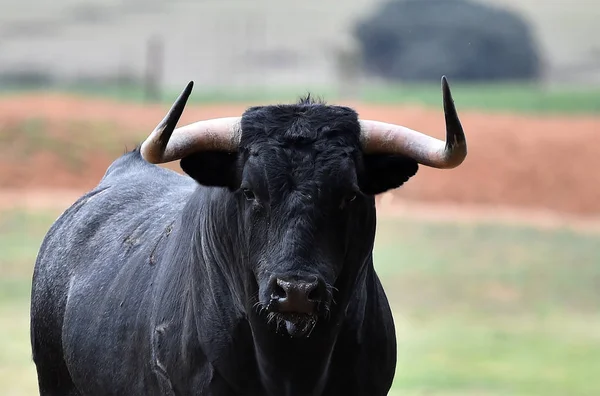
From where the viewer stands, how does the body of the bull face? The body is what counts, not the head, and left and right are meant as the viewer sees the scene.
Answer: facing the viewer and to the right of the viewer
